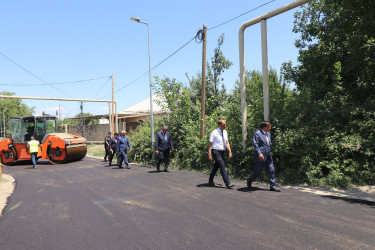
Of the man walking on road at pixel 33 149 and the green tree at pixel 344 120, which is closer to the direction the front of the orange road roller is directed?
the green tree

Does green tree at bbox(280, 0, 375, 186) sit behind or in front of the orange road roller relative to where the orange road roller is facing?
in front

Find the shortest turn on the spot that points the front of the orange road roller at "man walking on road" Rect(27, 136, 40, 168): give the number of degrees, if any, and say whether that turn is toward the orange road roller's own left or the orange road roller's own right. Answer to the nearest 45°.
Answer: approximately 45° to the orange road roller's own right

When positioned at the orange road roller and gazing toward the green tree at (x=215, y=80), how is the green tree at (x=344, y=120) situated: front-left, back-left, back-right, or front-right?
front-right

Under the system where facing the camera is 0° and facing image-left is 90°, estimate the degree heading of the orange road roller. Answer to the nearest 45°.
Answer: approximately 315°

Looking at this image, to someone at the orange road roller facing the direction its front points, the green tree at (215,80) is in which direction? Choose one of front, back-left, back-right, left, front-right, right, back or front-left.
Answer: front-left

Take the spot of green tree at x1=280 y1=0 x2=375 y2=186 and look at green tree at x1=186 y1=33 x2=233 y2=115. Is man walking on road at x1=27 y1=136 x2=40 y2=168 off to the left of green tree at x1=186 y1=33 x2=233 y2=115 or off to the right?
left
